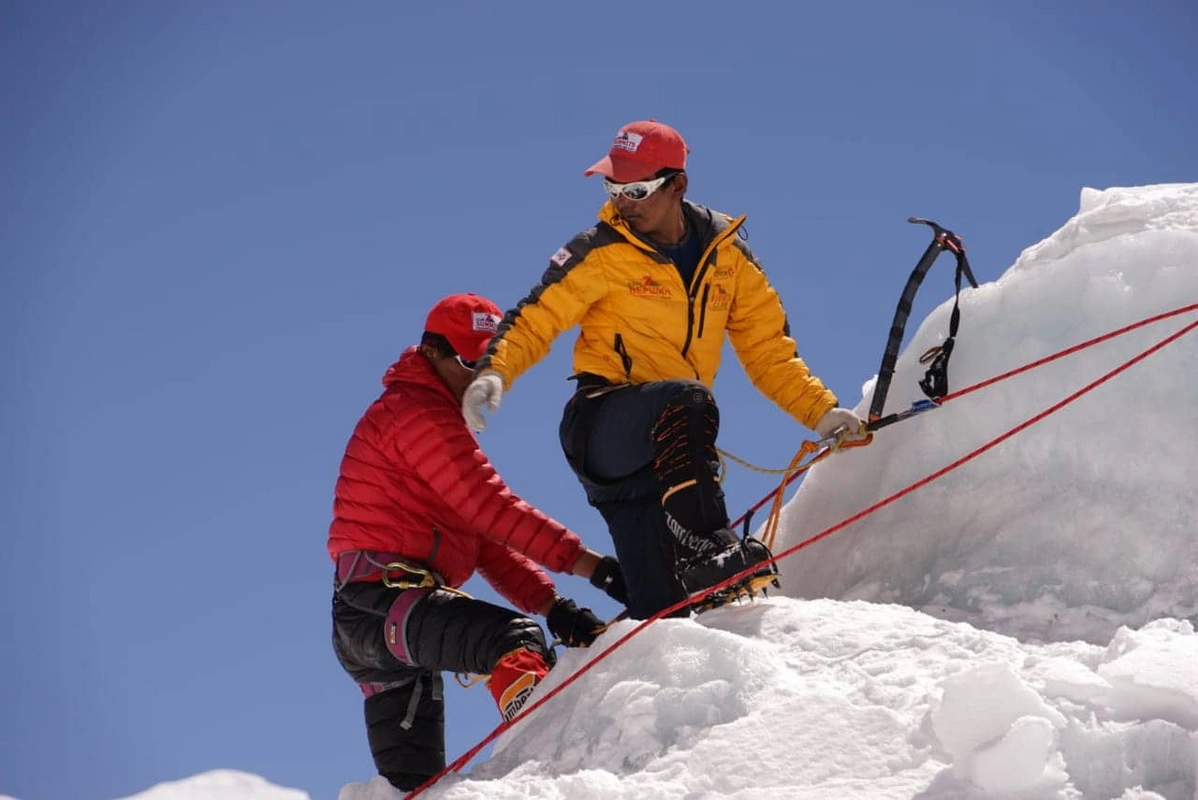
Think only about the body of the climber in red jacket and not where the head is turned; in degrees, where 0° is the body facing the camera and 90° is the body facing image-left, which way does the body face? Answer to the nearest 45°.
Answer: approximately 270°

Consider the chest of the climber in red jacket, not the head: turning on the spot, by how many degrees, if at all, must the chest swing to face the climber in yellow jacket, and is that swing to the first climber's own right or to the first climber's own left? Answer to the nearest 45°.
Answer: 0° — they already face them

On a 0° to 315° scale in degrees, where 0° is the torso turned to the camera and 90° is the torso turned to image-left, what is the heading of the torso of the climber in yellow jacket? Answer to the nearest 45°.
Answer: approximately 315°

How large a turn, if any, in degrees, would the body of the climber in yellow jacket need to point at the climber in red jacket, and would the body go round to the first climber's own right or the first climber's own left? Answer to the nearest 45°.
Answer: approximately 135° to the first climber's own right
